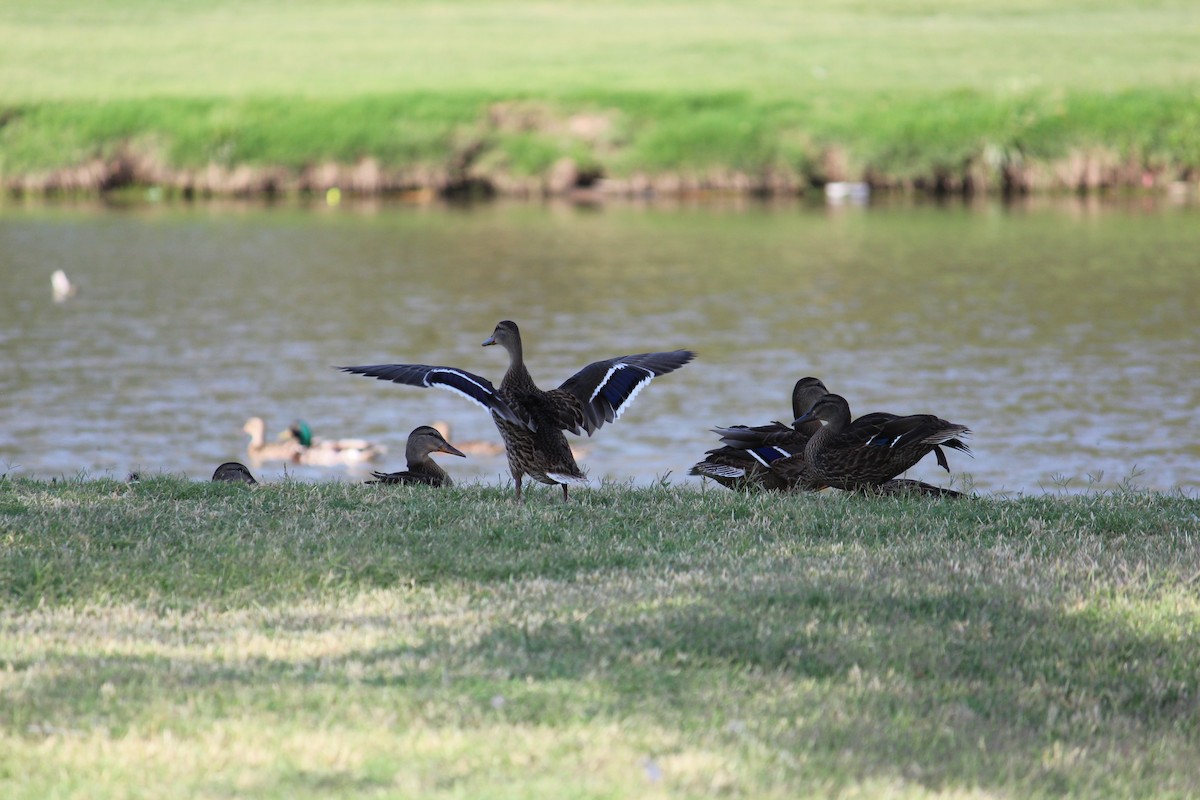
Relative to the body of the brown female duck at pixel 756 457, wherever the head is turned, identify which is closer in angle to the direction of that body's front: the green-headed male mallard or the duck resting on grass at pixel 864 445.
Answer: the duck resting on grass

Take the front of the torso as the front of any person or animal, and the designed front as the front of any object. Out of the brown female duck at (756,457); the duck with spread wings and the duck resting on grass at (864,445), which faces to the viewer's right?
the brown female duck

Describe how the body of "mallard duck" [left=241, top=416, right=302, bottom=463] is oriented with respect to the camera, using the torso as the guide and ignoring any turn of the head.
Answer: to the viewer's left

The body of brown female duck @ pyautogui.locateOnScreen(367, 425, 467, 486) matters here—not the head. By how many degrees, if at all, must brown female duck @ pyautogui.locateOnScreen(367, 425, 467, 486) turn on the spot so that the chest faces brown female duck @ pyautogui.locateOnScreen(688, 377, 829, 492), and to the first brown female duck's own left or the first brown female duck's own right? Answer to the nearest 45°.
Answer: approximately 45° to the first brown female duck's own right

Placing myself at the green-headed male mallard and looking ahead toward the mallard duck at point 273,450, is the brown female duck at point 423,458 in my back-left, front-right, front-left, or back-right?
back-left

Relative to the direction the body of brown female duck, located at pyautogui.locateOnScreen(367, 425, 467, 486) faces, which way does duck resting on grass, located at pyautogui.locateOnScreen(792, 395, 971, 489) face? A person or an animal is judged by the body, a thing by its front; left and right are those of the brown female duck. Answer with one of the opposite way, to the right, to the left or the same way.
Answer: the opposite way

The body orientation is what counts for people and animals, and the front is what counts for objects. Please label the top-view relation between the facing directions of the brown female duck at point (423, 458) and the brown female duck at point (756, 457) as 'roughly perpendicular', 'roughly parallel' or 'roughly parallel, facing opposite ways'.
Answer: roughly parallel

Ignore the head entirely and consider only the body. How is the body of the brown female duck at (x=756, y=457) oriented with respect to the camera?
to the viewer's right

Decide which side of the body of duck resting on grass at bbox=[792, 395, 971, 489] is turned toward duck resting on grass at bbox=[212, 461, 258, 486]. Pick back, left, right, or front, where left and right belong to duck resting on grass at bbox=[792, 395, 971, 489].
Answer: front

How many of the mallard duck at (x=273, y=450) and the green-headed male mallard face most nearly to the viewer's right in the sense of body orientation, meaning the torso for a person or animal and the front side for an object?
0

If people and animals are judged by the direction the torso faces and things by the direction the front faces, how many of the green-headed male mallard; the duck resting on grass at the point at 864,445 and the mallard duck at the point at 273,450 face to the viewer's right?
0

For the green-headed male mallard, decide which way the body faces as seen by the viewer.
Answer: to the viewer's left

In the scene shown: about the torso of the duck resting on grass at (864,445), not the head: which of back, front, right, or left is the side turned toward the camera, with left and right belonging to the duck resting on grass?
left

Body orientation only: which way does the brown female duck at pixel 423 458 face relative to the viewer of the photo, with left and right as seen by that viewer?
facing to the right of the viewer

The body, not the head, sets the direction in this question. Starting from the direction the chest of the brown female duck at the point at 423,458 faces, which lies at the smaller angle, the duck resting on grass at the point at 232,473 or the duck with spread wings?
the duck with spread wings
